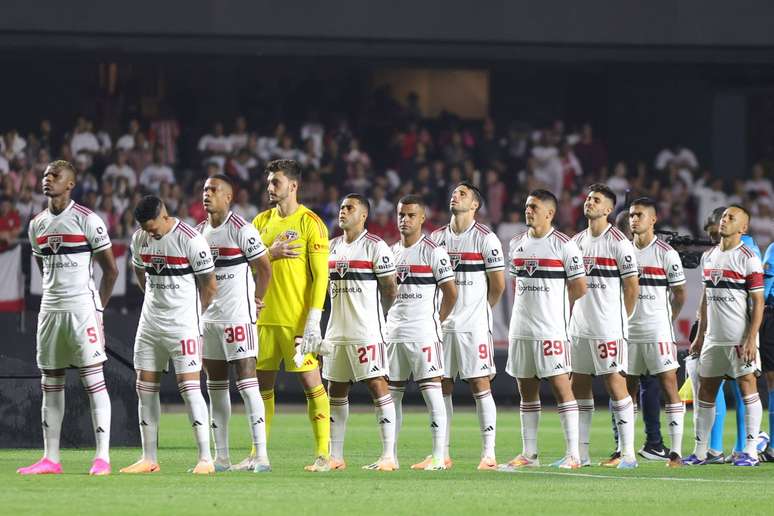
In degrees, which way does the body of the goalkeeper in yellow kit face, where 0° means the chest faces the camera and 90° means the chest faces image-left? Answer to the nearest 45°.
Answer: approximately 45°
